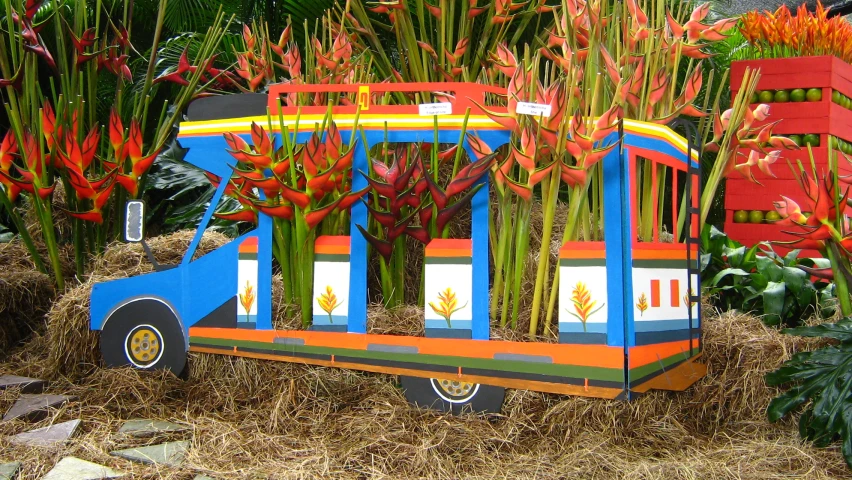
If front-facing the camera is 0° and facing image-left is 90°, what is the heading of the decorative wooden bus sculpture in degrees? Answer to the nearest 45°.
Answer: approximately 135°

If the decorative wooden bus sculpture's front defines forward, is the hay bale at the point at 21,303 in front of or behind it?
in front

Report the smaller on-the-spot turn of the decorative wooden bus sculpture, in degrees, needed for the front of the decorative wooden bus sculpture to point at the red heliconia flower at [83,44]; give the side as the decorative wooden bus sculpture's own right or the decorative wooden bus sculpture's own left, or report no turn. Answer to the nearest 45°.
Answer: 0° — it already faces it

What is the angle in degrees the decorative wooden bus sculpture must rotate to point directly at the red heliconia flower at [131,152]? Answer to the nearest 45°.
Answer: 0° — it already faces it

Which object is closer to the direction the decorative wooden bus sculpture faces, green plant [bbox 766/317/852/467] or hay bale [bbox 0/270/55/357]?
the hay bale

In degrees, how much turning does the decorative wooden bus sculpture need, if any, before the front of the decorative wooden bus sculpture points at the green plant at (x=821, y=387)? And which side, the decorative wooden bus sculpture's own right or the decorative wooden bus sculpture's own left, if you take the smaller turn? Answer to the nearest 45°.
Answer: approximately 135° to the decorative wooden bus sculpture's own right

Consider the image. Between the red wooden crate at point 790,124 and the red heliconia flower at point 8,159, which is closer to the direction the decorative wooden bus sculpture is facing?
the red heliconia flower

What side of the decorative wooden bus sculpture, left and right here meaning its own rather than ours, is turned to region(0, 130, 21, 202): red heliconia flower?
front

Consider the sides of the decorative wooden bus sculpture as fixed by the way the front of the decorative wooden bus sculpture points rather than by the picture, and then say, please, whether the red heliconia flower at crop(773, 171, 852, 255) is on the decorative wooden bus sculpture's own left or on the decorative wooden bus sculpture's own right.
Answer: on the decorative wooden bus sculpture's own right

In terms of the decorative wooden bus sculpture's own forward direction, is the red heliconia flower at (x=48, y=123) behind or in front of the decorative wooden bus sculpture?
in front
